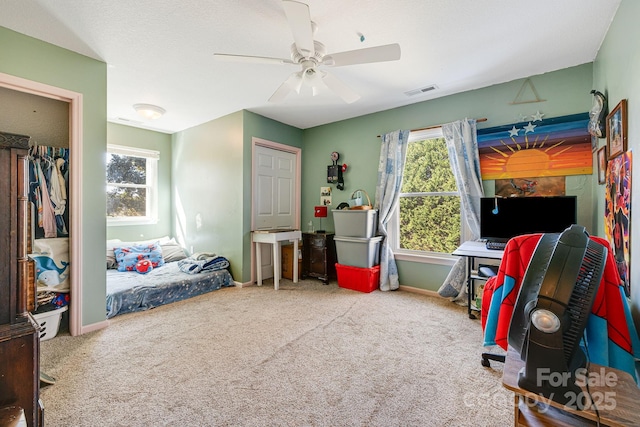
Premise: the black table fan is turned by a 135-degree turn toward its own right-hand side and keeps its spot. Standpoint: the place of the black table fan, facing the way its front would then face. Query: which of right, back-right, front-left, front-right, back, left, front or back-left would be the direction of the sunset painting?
front-left

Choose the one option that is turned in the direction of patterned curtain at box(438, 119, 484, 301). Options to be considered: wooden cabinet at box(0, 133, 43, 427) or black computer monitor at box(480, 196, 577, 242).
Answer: the wooden cabinet

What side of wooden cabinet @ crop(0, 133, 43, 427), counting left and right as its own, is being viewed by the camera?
right

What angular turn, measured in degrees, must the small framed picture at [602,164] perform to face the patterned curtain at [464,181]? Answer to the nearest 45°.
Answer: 0° — it already faces it

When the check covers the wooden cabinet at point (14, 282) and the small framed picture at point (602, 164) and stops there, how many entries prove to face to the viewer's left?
1

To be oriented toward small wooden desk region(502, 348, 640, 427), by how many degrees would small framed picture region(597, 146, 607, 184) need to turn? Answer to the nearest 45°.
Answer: approximately 90° to its left

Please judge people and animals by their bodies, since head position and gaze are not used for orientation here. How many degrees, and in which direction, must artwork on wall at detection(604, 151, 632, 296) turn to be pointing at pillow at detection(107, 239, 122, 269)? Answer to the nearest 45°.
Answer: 0° — it already faces it

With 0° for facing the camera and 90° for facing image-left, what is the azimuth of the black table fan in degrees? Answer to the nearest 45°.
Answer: approximately 90°

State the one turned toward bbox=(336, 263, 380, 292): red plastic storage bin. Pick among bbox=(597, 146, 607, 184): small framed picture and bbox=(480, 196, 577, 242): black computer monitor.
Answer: the small framed picture

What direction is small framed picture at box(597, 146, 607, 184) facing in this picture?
to the viewer's left

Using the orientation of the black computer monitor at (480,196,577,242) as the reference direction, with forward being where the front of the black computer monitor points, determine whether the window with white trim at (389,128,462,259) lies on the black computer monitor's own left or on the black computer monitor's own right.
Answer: on the black computer monitor's own right

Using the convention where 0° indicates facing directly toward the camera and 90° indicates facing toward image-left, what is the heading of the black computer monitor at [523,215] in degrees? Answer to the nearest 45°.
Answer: approximately 0°

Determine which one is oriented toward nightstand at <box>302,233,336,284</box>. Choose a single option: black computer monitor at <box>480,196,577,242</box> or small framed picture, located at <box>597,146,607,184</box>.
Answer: the small framed picture
